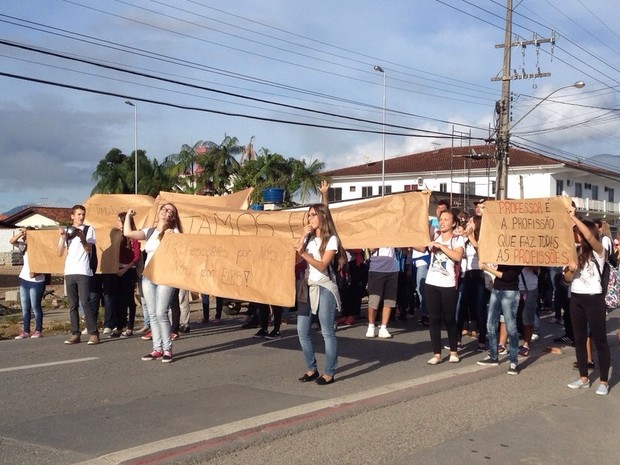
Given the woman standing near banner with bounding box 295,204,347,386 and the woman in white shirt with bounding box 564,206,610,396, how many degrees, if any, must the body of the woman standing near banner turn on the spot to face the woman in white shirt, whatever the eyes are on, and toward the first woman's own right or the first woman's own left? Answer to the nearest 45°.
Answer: approximately 135° to the first woman's own left

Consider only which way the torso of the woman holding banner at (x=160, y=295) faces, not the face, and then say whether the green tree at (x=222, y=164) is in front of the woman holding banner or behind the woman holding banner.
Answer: behind

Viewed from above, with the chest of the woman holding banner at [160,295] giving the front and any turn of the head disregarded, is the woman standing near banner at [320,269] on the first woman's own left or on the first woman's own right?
on the first woman's own left

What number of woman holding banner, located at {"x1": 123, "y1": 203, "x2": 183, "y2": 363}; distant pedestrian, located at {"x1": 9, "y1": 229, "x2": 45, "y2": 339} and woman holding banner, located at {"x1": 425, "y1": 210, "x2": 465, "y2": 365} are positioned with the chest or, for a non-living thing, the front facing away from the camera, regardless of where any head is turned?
0

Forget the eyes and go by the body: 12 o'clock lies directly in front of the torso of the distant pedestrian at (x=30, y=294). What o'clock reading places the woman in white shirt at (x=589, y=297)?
The woman in white shirt is roughly at 9 o'clock from the distant pedestrian.

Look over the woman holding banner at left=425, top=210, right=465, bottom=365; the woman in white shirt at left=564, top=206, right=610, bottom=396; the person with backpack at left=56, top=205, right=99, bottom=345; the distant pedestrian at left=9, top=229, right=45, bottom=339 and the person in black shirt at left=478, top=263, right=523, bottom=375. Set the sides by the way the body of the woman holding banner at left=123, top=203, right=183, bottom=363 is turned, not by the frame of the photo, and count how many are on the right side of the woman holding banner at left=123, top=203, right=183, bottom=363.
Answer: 2

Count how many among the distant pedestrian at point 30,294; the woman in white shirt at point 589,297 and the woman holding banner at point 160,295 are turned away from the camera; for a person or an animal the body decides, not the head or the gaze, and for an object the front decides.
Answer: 0

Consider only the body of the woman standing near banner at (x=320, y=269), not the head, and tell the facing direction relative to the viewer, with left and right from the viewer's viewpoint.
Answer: facing the viewer and to the left of the viewer

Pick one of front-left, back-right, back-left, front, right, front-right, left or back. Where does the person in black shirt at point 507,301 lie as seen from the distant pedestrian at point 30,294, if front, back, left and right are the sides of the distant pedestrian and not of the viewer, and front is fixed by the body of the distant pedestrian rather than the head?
left

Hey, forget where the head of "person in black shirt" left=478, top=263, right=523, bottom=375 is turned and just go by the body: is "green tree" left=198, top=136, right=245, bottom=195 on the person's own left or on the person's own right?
on the person's own right

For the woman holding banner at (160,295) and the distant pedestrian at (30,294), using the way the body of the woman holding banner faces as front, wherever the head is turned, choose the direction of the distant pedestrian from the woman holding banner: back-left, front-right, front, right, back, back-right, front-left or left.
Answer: right

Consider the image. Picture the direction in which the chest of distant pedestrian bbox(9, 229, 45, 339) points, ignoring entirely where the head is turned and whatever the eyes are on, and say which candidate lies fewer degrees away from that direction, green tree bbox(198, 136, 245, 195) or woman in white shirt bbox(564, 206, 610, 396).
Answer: the woman in white shirt
